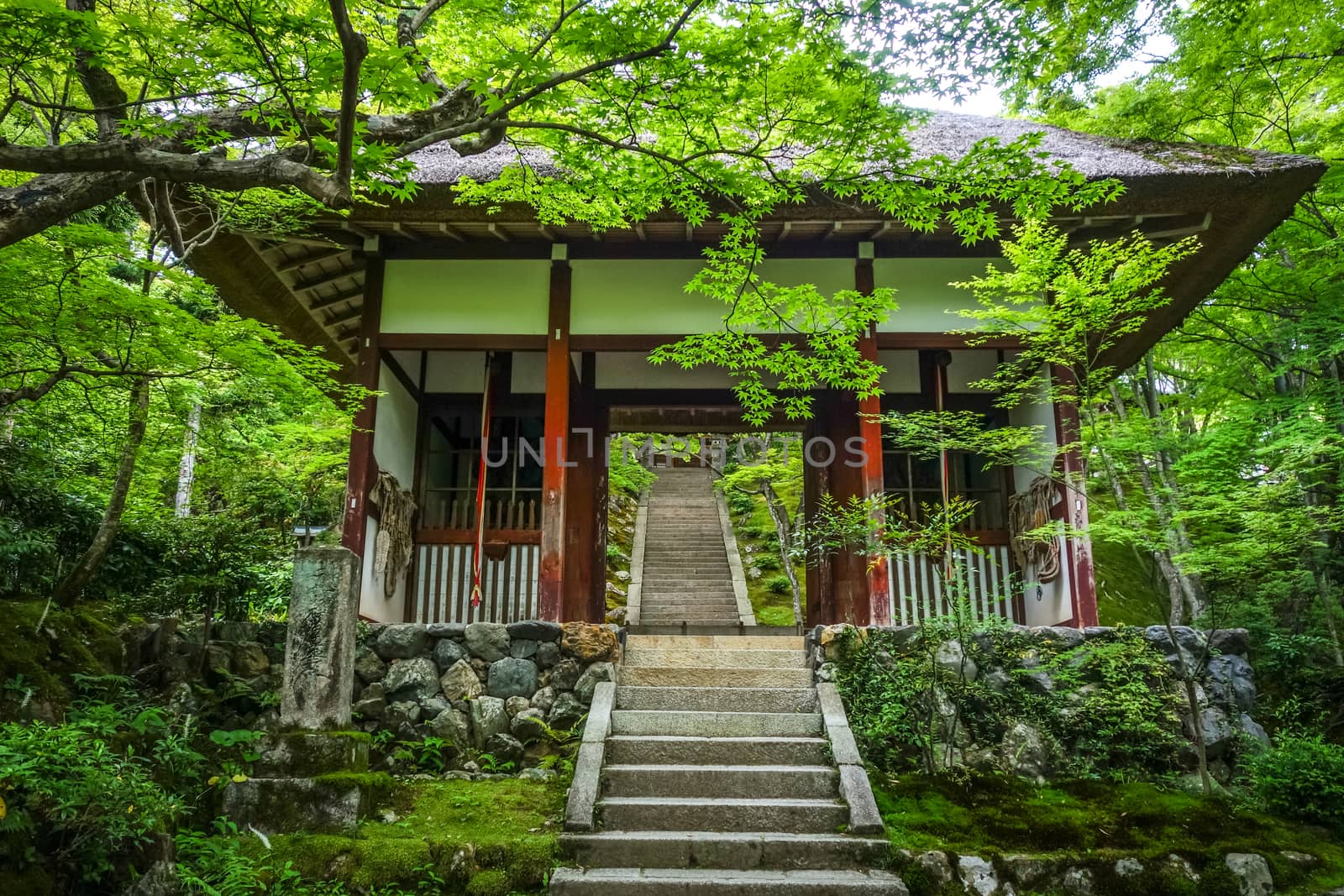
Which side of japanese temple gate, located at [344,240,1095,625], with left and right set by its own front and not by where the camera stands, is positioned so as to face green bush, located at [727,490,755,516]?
back

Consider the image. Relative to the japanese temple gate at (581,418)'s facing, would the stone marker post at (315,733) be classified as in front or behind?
in front

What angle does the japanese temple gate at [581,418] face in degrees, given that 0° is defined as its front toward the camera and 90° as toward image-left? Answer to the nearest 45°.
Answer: approximately 0°

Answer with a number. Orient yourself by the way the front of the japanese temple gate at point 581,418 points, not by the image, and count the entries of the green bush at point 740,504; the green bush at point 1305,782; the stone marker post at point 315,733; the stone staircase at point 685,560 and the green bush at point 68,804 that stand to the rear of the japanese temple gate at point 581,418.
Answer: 2

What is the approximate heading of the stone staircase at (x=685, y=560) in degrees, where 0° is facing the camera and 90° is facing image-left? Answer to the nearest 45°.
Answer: approximately 0°

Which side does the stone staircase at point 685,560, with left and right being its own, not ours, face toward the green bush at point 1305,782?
front

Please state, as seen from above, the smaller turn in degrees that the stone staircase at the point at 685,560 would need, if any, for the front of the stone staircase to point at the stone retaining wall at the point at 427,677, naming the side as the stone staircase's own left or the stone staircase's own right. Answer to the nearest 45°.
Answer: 0° — it already faces it

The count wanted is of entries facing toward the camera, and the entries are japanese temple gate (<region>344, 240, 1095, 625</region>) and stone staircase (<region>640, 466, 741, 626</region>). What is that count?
2

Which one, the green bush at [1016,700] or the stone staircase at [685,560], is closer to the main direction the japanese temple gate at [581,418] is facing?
the green bush

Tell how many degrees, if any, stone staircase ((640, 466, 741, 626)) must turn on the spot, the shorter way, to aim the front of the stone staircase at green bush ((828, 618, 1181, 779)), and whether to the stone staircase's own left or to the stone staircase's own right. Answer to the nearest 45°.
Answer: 0° — it already faces it

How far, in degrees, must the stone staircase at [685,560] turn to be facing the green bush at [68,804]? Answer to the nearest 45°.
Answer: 0° — it already faces it

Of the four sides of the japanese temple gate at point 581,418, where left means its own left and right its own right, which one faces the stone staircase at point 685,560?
back
